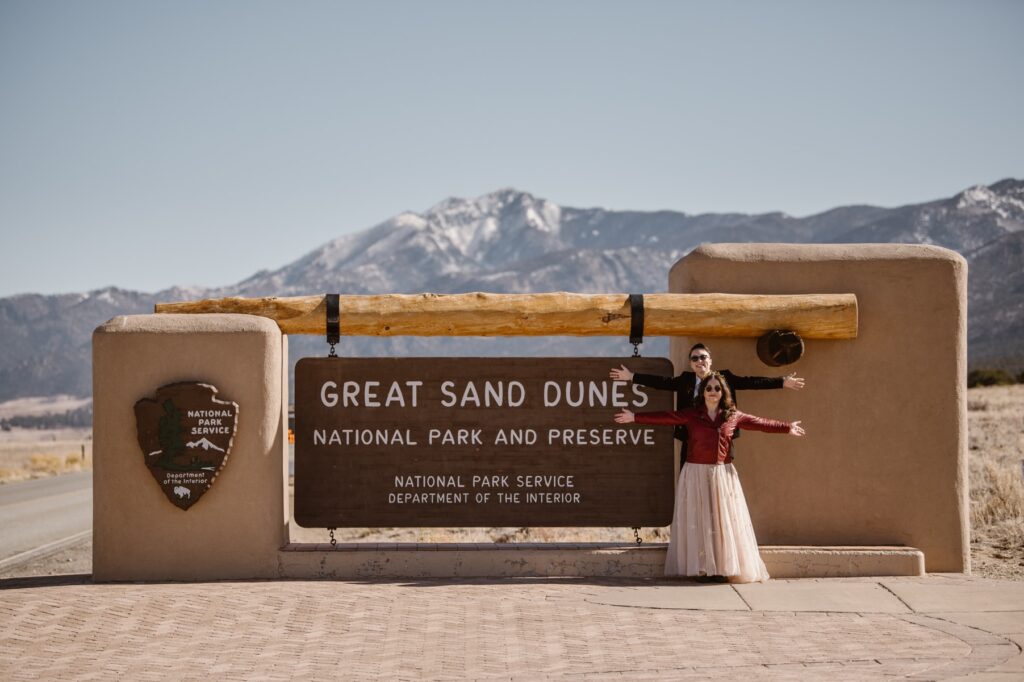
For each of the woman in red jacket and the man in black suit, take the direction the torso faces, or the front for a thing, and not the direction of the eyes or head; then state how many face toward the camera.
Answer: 2

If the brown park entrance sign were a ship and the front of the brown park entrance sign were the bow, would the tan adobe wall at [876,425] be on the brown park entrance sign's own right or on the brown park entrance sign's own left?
on the brown park entrance sign's own left

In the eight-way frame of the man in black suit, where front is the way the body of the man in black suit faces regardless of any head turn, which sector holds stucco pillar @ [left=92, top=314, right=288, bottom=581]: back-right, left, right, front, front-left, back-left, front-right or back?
right

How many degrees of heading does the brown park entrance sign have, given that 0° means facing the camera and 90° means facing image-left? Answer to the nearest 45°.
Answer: approximately 0°

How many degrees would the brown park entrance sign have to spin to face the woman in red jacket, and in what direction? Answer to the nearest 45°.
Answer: approximately 90° to its left

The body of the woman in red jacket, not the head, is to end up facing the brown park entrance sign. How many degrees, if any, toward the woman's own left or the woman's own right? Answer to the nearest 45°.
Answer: approximately 90° to the woman's own right

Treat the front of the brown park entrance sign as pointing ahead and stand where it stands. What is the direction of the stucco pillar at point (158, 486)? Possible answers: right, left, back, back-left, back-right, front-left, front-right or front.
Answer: right

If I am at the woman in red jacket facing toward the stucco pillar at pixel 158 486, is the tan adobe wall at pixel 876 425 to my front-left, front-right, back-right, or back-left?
back-right
